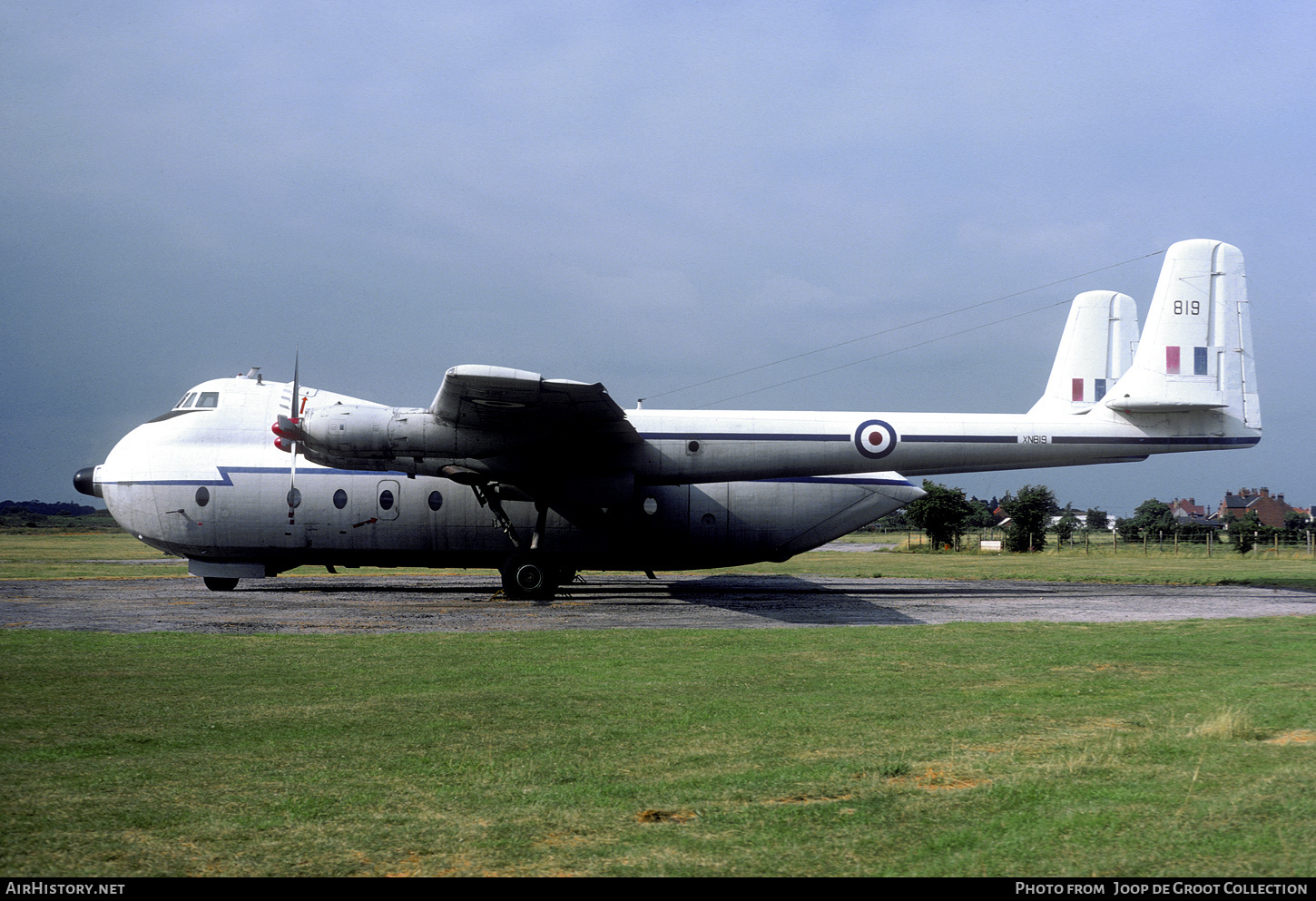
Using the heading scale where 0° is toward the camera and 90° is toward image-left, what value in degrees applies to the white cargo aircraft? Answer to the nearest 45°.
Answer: approximately 90°
